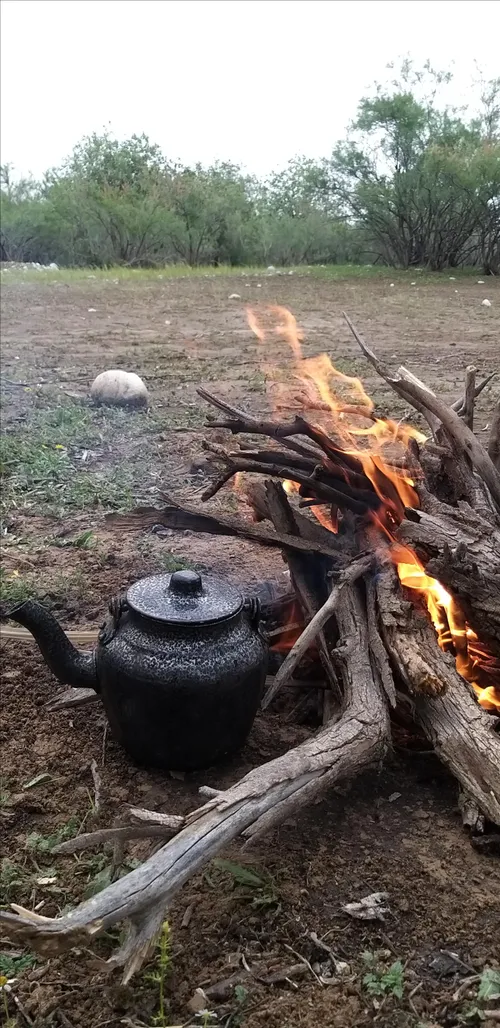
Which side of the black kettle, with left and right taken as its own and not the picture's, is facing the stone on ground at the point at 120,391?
right

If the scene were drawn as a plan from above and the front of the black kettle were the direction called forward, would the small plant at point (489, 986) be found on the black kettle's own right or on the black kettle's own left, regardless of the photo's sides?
on the black kettle's own left

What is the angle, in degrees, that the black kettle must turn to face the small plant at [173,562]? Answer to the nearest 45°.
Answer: approximately 90° to its right

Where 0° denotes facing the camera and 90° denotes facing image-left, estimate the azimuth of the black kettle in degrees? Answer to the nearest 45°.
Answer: approximately 90°

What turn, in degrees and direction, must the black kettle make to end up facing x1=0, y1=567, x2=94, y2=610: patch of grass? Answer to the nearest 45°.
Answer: approximately 90° to its right
